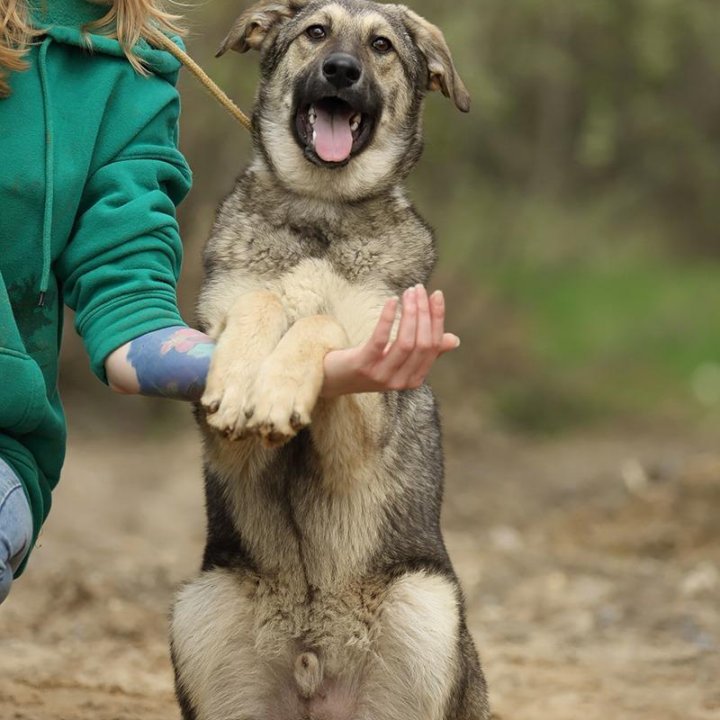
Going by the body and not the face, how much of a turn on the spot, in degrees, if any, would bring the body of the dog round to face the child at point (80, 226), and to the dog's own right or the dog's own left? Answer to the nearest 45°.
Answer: approximately 90° to the dog's own right

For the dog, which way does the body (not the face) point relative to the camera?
toward the camera
